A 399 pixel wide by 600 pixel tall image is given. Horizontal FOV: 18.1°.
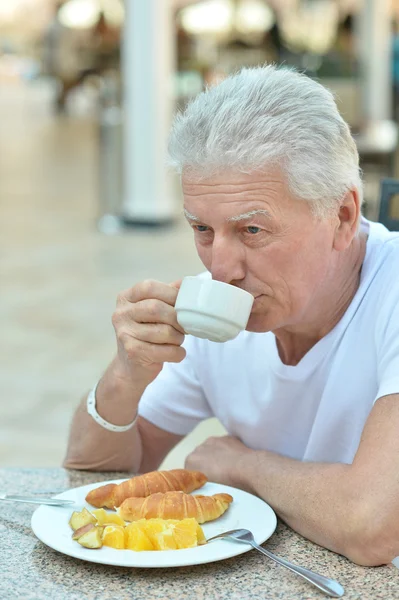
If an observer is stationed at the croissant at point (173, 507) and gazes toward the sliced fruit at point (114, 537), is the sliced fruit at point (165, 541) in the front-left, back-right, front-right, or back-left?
front-left

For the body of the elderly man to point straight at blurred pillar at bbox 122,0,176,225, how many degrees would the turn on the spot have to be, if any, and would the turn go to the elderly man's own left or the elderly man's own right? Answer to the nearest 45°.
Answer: approximately 135° to the elderly man's own right

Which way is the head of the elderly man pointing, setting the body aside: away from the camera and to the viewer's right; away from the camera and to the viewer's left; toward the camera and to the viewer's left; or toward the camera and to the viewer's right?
toward the camera and to the viewer's left

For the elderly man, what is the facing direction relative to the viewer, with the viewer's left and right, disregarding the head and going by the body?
facing the viewer and to the left of the viewer

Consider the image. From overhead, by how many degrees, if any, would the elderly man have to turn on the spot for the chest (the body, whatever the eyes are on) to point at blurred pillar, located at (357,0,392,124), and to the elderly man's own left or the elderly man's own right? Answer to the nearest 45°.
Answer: approximately 135° to the elderly man's own right
